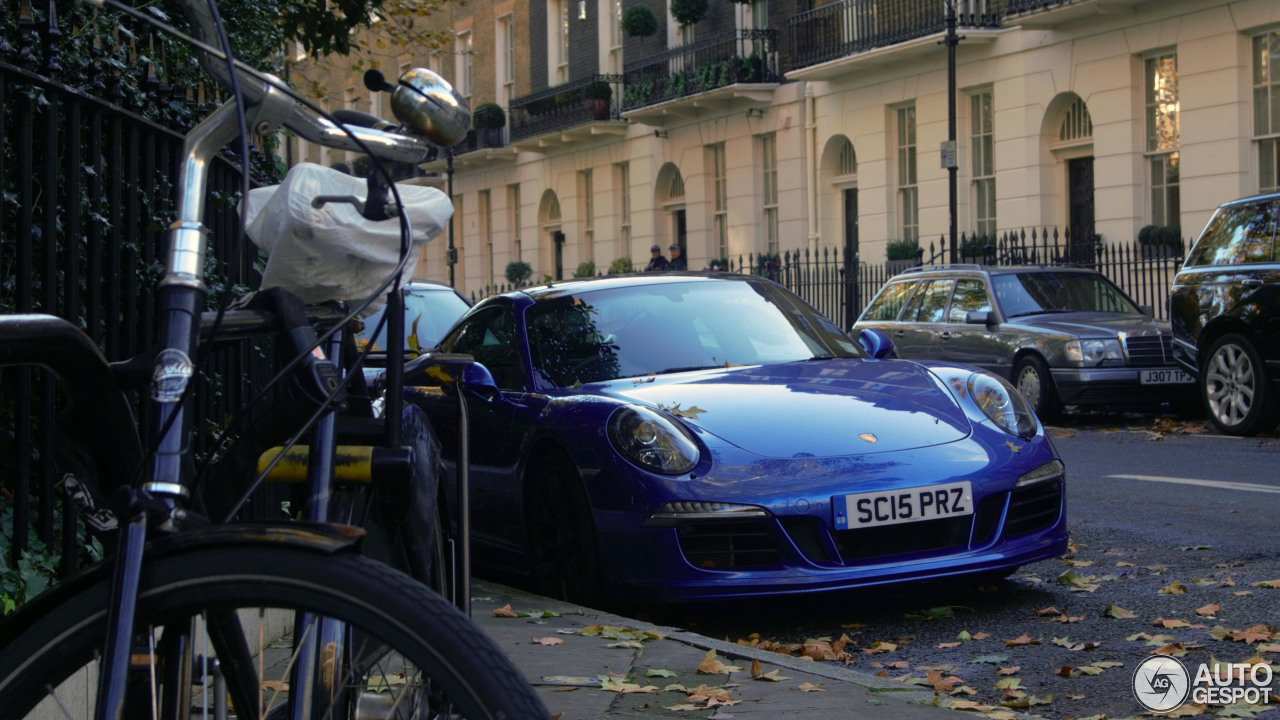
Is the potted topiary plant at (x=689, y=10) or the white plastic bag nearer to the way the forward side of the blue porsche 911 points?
the white plastic bag

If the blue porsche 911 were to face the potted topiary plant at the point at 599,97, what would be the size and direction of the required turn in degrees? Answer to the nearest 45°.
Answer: approximately 135° to its left

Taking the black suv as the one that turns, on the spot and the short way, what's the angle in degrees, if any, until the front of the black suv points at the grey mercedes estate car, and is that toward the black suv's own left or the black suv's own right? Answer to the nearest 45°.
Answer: approximately 180°

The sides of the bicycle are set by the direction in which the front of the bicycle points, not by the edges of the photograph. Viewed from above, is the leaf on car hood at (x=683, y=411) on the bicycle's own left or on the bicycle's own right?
on the bicycle's own left

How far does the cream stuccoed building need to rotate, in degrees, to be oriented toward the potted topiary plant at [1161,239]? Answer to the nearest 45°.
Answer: approximately 90° to its left

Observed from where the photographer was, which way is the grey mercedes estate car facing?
facing the viewer and to the right of the viewer

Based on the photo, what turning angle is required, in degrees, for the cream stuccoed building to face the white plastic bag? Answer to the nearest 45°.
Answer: approximately 45° to its left

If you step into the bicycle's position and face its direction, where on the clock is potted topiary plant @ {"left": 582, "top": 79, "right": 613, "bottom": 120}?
The potted topiary plant is roughly at 8 o'clock from the bicycle.

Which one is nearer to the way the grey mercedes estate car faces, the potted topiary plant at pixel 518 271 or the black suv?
the black suv

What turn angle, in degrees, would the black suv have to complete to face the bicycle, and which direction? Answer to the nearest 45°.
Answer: approximately 45° to its right

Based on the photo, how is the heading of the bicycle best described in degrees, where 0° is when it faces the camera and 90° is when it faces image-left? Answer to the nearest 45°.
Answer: approximately 315°

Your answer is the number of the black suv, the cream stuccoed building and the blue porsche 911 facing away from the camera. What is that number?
0

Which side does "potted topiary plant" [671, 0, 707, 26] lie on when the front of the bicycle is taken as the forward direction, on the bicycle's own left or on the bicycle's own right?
on the bicycle's own left

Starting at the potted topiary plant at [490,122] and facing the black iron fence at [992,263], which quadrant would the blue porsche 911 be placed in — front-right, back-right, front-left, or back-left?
front-right

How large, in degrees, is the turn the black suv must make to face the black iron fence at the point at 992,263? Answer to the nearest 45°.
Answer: approximately 135° to its left
